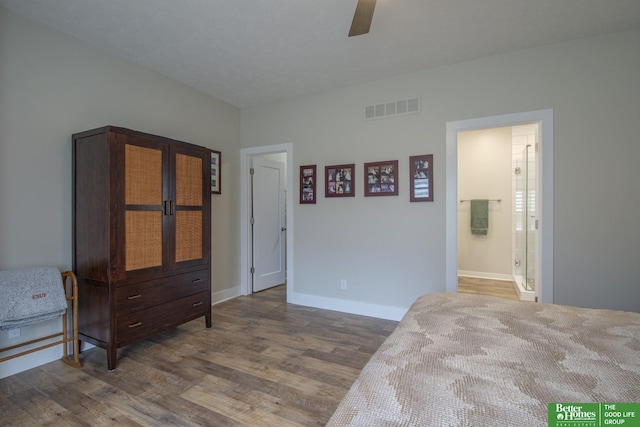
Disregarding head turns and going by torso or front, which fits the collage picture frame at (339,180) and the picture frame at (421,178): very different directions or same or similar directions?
same or similar directions

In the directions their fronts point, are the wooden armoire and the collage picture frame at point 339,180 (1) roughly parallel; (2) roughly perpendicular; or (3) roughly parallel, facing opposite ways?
roughly perpendicular

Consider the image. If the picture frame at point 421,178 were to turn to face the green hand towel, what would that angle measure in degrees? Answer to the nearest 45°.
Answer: approximately 180°

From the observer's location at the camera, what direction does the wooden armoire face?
facing the viewer and to the right of the viewer

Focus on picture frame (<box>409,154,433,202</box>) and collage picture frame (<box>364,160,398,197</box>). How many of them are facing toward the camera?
2

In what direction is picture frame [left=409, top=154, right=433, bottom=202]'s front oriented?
toward the camera

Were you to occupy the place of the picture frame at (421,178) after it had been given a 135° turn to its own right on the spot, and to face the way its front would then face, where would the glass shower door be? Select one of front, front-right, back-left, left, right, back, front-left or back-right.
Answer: right

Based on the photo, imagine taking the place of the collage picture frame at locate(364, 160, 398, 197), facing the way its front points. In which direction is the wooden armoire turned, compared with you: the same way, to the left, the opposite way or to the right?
to the left

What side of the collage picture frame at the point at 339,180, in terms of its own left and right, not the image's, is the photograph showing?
front

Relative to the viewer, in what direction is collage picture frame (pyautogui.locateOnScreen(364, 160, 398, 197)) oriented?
toward the camera

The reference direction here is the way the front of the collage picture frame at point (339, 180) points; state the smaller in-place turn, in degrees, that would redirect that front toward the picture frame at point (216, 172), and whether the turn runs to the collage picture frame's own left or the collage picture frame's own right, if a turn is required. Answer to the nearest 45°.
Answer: approximately 90° to the collage picture frame's own right

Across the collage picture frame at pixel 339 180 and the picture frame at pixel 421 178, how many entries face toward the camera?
2

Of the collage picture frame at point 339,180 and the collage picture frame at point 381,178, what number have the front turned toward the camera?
2

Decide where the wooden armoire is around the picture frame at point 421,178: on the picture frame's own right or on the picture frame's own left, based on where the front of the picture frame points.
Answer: on the picture frame's own right

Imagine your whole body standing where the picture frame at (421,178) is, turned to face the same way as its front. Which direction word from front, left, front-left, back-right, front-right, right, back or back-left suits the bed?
front

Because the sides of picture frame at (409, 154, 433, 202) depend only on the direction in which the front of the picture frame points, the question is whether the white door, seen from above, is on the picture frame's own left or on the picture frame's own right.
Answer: on the picture frame's own right

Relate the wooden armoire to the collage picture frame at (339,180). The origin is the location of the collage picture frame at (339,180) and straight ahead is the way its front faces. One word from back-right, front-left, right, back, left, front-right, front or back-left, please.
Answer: front-right
